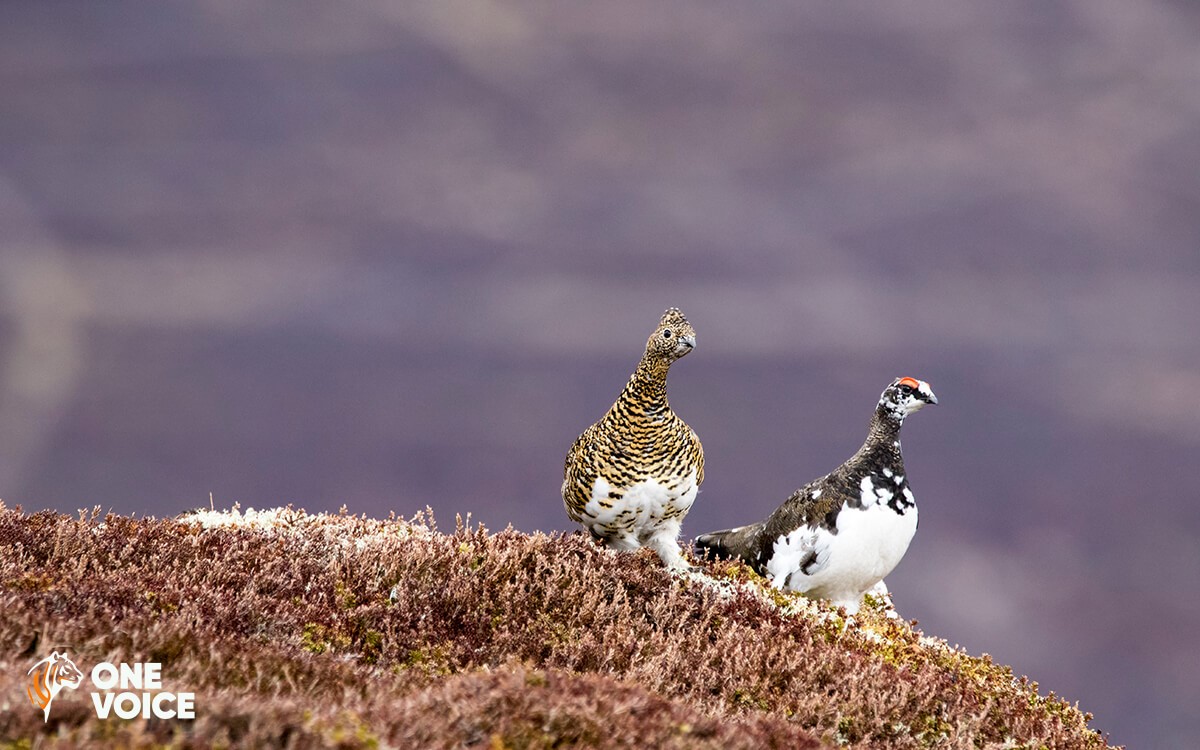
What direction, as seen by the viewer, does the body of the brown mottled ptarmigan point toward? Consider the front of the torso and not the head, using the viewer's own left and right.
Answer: facing the viewer and to the right of the viewer
